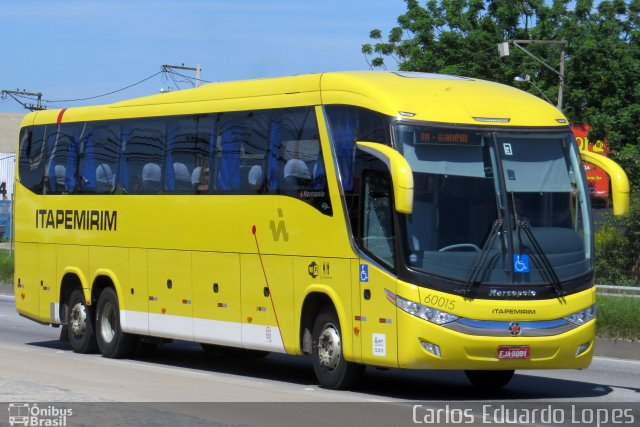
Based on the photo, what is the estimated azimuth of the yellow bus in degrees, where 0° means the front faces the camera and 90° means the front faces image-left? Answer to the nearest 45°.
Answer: approximately 315°
